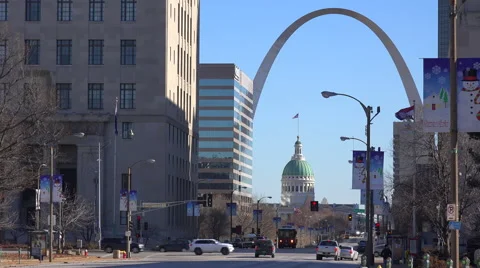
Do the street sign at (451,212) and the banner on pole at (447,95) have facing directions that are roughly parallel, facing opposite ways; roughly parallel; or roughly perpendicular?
roughly parallel

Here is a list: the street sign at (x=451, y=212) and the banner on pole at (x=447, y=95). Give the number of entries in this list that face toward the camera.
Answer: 2

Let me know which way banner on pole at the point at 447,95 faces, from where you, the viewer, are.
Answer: facing the viewer

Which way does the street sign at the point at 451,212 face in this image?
toward the camera
